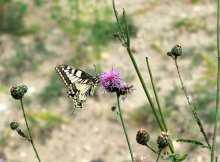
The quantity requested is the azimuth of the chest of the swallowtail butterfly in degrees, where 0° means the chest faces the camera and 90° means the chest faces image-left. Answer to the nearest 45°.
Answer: approximately 270°
